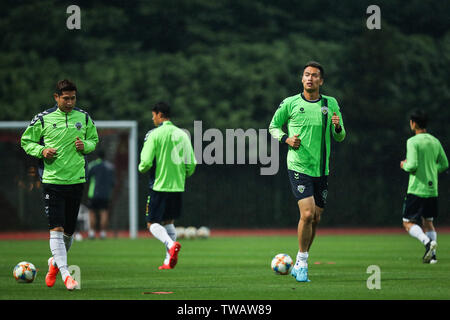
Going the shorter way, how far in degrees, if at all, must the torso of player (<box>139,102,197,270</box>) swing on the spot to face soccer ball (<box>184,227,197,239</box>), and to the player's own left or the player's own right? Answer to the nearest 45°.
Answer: approximately 45° to the player's own right

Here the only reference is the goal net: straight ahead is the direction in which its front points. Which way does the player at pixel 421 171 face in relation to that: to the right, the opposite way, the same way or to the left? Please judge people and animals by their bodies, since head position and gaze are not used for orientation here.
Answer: the opposite way

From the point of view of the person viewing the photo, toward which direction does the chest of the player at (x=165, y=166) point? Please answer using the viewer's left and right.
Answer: facing away from the viewer and to the left of the viewer

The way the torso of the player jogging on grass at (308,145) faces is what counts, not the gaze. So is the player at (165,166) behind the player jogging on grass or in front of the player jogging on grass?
behind

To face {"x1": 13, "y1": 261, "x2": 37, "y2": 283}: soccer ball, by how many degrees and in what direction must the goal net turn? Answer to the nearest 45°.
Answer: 0° — it already faces it

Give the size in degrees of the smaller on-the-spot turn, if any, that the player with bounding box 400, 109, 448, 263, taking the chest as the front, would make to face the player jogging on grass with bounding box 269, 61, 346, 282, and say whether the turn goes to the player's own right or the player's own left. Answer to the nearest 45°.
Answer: approximately 135° to the player's own left

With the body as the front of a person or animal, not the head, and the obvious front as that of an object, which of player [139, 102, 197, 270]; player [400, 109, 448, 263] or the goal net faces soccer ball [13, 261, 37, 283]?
the goal net

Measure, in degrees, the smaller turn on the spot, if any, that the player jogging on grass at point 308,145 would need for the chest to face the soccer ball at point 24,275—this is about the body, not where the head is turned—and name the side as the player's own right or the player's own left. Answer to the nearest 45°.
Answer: approximately 90° to the player's own right

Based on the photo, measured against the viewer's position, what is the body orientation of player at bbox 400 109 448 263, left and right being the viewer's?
facing away from the viewer and to the left of the viewer

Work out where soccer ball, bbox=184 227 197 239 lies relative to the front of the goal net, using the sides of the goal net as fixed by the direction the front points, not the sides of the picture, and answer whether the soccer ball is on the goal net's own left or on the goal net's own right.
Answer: on the goal net's own left

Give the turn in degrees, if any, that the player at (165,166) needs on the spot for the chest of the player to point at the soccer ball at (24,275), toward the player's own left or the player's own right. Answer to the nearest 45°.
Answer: approximately 90° to the player's own left
